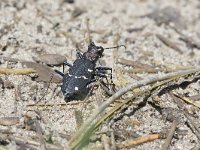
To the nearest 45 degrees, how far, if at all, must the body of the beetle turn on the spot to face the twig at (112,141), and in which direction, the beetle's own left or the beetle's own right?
approximately 135° to the beetle's own right

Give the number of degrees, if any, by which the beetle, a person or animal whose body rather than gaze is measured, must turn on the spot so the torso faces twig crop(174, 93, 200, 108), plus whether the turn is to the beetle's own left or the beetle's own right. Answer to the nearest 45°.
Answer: approximately 45° to the beetle's own right

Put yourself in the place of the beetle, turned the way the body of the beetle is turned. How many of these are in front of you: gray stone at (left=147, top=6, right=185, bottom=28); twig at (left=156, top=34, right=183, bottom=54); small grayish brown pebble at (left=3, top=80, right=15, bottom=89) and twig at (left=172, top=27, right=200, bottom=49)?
3

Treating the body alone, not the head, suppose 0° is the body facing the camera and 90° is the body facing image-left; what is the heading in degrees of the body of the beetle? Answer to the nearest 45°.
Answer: approximately 225°

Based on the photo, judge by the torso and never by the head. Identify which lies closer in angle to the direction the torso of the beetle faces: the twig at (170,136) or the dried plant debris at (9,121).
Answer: the twig

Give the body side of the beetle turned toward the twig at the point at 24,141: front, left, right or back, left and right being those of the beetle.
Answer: back

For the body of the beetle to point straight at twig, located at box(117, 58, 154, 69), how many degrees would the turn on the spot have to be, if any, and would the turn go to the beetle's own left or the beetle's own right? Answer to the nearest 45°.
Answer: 0° — it already faces it

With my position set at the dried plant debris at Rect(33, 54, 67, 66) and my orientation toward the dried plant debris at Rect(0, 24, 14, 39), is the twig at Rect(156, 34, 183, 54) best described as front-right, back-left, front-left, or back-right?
back-right

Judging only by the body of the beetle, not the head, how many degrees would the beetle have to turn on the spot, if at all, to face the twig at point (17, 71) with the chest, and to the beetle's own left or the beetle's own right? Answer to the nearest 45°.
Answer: approximately 135° to the beetle's own left

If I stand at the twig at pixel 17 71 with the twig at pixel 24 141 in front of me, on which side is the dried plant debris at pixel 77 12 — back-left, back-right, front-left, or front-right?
back-left

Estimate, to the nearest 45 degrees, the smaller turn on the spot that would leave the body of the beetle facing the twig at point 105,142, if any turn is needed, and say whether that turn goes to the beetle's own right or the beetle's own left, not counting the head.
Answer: approximately 135° to the beetle's own right

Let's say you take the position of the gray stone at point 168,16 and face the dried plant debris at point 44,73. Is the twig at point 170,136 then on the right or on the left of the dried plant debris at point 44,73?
left
